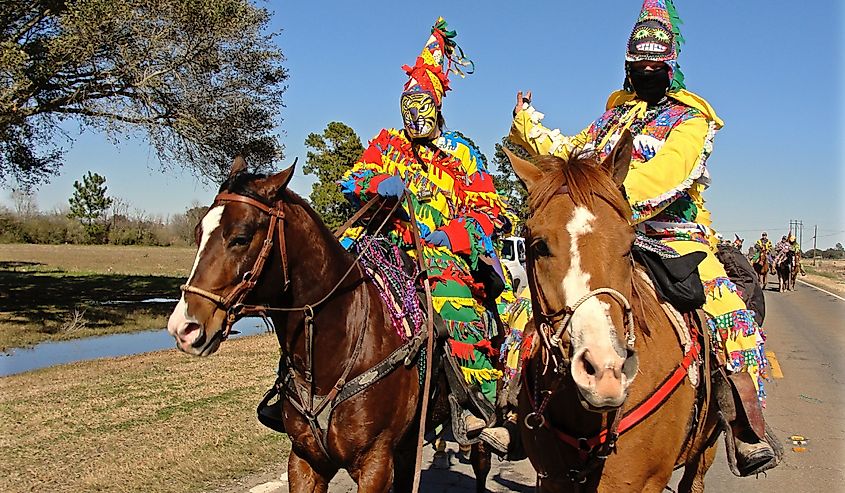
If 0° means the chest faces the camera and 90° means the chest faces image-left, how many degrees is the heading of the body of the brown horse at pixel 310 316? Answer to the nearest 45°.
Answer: approximately 45°

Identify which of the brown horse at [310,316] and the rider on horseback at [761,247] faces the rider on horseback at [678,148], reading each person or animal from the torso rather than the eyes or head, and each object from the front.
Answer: the rider on horseback at [761,247]

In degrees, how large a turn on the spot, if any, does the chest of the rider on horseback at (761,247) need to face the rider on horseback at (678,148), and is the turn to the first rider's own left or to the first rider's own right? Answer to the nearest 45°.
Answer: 0° — they already face them

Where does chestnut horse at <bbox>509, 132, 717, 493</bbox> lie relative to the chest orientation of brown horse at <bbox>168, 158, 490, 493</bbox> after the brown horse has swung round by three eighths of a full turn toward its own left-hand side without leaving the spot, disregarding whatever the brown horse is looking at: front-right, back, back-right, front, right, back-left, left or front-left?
front-right

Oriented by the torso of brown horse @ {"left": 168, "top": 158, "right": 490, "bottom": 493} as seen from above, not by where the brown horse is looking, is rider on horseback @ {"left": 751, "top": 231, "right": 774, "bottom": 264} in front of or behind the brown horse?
behind

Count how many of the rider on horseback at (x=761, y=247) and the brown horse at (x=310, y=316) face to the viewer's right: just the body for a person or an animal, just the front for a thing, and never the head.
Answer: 0

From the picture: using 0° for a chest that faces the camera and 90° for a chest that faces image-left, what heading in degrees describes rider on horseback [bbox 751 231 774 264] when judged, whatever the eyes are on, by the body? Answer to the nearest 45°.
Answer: approximately 0°

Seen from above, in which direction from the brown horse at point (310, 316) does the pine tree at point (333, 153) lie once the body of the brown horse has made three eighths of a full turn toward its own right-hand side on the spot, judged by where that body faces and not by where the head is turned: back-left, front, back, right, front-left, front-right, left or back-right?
front

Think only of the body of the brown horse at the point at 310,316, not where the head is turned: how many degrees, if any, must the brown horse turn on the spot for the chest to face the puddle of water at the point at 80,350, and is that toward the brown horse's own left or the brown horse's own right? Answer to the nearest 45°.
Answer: approximately 90° to the brown horse's own right

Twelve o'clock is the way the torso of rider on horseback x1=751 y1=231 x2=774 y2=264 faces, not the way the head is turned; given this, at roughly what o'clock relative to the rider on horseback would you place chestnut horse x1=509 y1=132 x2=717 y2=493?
The chestnut horse is roughly at 12 o'clock from the rider on horseback.

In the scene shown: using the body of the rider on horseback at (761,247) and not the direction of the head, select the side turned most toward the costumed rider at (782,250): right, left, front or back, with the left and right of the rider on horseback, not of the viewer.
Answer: left

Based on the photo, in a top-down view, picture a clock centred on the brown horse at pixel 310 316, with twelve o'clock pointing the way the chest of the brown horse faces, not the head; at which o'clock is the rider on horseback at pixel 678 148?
The rider on horseback is roughly at 8 o'clock from the brown horse.

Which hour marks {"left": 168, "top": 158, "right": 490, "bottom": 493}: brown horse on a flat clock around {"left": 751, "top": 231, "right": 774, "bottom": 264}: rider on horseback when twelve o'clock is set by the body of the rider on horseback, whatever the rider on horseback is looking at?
The brown horse is roughly at 12 o'clock from the rider on horseback.

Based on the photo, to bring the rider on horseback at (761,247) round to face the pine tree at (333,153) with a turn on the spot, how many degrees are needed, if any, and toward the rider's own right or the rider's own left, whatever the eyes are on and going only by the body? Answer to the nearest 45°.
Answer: approximately 45° to the rider's own right
